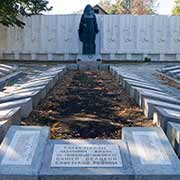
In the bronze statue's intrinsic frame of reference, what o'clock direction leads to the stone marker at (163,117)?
The stone marker is roughly at 12 o'clock from the bronze statue.

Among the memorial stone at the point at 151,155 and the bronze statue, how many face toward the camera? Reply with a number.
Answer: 2

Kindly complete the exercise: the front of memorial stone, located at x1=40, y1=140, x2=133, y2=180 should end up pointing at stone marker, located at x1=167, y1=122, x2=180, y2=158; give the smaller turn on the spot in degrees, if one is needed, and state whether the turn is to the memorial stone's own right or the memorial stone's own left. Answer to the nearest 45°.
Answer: approximately 135° to the memorial stone's own left

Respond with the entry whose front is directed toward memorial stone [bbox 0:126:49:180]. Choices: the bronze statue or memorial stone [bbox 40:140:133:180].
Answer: the bronze statue

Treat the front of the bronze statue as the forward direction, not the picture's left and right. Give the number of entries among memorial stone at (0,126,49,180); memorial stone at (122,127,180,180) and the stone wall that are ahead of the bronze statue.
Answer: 2

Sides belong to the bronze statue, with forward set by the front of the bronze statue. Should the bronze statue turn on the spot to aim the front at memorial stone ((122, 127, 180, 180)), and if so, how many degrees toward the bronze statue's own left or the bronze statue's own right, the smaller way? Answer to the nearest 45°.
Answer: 0° — it already faces it

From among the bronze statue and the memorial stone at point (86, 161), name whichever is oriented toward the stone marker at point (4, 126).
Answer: the bronze statue

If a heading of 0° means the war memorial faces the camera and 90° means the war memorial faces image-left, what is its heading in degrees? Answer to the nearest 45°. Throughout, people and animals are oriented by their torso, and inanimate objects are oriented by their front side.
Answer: approximately 0°

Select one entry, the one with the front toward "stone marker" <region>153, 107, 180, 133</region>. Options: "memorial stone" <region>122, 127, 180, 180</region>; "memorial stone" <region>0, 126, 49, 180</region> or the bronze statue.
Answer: the bronze statue

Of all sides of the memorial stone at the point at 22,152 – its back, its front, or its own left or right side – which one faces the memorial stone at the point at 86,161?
left

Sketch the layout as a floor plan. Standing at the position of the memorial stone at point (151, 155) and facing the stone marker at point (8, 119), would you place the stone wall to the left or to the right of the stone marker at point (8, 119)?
right

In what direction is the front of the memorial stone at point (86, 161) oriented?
toward the camera

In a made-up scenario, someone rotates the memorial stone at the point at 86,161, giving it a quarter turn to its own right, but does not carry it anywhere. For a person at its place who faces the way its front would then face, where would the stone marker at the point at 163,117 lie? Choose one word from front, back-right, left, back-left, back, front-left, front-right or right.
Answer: back-right

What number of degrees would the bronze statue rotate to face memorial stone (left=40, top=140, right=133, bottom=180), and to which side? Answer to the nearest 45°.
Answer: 0° — it already faces it

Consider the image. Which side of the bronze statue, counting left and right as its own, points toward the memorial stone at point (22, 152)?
front

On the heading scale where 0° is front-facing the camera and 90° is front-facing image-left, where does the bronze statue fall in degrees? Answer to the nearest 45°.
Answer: approximately 0°

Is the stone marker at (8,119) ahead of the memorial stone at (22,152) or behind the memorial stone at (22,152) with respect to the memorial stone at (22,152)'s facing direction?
behind
